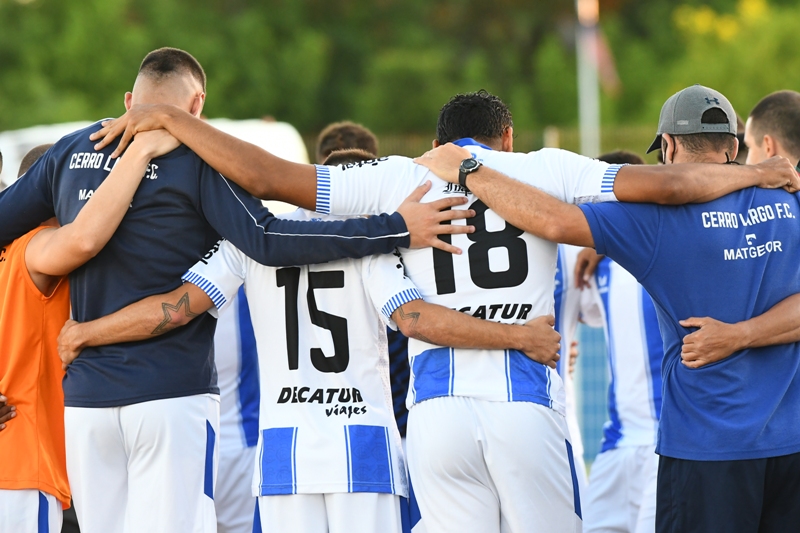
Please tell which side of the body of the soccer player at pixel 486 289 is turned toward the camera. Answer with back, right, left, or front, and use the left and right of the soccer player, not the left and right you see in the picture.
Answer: back

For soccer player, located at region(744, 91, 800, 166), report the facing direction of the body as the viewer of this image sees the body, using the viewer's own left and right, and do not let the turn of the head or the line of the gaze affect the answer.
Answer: facing away from the viewer and to the left of the viewer

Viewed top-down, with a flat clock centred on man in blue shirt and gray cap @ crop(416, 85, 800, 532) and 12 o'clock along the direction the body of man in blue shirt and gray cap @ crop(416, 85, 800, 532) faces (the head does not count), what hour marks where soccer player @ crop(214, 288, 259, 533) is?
soccer player @ crop(214, 288, 259, 533) is roughly at 11 o'clock from man in blue shirt and gray cap @ crop(416, 85, 800, 532).

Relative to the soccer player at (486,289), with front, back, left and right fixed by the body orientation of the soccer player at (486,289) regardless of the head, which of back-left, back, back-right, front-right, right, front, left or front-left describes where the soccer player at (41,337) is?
left

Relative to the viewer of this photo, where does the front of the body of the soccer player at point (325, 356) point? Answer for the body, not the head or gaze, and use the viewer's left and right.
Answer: facing away from the viewer

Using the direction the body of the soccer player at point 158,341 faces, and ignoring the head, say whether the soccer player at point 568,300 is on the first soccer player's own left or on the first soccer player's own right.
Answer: on the first soccer player's own right

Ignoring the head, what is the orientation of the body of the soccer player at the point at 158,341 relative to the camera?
away from the camera

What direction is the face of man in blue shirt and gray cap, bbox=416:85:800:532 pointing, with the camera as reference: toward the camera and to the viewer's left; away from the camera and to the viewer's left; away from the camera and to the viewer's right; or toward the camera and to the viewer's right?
away from the camera and to the viewer's left

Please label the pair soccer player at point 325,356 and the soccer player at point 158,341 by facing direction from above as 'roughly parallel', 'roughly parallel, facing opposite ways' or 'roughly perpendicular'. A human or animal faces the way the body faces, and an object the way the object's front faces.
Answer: roughly parallel

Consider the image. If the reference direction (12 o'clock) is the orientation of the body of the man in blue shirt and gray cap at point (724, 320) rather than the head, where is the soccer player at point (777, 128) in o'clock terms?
the soccer player at point (777, 128) is roughly at 2 o'clock from the man in blue shirt and gray cap at point (724, 320).

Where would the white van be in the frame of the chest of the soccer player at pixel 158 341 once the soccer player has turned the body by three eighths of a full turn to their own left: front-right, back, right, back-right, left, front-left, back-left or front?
back-right
